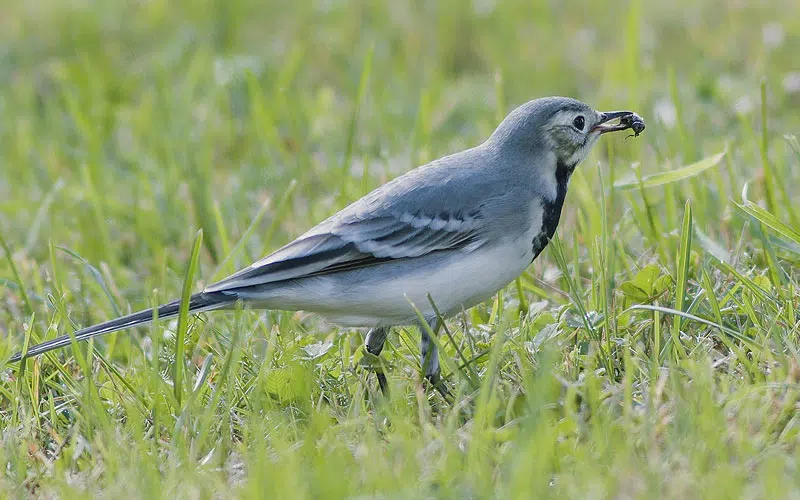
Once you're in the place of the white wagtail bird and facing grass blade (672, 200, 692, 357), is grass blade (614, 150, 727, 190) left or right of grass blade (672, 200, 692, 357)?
left

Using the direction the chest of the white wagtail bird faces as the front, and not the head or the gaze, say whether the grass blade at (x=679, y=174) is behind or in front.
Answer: in front

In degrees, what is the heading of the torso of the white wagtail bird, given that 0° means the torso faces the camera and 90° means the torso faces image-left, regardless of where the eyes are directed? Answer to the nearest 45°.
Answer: approximately 270°

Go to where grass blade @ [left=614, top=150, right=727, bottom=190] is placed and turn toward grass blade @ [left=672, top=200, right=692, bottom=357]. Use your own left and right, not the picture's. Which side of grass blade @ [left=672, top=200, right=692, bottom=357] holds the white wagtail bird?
right

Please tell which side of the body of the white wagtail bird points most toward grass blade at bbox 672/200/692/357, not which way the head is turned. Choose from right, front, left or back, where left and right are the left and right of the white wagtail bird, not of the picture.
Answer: front
